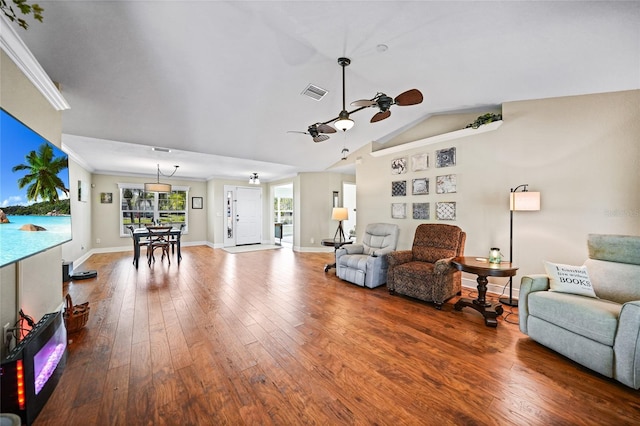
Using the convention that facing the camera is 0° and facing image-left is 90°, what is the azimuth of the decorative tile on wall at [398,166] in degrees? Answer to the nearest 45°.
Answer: approximately 45°

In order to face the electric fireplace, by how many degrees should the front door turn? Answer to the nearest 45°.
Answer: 0° — it already faces it

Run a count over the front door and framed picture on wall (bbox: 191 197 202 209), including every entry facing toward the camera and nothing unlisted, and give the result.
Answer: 2

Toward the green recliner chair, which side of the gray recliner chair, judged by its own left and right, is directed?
left

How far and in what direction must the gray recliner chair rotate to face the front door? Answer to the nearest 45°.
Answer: approximately 90° to its right

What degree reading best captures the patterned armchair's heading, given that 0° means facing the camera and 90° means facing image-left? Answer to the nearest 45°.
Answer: approximately 45°

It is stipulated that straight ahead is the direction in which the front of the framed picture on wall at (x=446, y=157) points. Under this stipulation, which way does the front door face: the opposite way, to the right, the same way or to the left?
to the left
